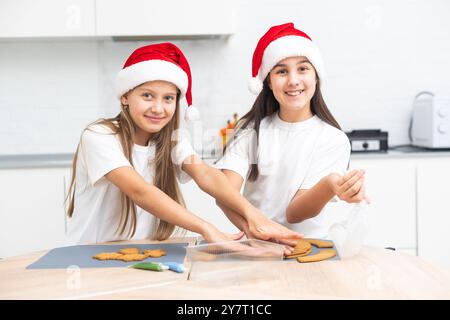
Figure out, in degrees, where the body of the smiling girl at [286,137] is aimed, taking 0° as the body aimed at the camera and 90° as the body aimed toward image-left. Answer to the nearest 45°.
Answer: approximately 0°

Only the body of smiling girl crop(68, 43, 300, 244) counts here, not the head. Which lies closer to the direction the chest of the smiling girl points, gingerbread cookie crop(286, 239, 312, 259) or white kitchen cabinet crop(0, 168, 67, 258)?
the gingerbread cookie

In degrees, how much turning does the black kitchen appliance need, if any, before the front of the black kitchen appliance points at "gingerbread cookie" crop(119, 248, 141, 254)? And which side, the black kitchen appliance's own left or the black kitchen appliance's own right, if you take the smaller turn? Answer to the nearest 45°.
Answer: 0° — it already faces it

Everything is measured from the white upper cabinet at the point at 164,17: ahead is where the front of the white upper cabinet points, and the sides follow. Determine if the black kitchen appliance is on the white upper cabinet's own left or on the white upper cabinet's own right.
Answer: on the white upper cabinet's own left

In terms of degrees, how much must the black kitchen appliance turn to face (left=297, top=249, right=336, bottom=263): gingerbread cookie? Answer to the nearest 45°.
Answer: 0° — it already faces it

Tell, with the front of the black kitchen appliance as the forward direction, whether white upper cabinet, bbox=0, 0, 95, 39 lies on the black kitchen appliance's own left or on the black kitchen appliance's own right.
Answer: on the black kitchen appliance's own right

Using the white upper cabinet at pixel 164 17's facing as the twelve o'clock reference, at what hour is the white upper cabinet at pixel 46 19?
the white upper cabinet at pixel 46 19 is roughly at 3 o'clock from the white upper cabinet at pixel 164 17.

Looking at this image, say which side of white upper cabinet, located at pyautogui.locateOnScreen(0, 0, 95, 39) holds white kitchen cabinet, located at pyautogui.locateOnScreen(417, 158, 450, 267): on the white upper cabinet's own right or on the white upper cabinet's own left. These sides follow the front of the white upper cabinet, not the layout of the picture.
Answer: on the white upper cabinet's own left

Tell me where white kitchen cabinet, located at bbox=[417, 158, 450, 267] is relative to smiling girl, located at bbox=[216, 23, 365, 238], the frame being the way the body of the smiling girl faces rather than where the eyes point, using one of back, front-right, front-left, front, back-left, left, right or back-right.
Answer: back-left

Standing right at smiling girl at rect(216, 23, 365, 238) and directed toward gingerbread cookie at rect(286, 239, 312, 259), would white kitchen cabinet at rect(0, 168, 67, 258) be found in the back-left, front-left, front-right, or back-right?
back-right

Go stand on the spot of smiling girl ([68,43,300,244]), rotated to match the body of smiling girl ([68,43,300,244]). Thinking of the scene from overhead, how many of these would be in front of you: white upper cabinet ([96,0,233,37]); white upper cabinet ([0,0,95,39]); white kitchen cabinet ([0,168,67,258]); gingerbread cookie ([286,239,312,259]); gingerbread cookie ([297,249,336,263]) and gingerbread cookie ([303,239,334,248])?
3

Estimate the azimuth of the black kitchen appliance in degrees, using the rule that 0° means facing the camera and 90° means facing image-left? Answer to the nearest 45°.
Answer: approximately 0°

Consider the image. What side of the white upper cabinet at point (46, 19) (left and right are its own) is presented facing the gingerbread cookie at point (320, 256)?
front

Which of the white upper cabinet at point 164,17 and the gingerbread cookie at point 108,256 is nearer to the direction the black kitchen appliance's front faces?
the gingerbread cookie
